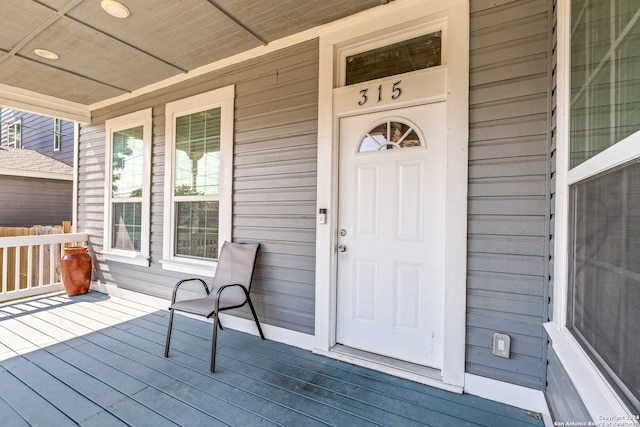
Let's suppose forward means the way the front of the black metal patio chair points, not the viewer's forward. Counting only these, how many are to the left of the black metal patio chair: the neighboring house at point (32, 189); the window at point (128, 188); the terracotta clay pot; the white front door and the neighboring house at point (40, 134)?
1

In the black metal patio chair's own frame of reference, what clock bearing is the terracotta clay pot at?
The terracotta clay pot is roughly at 3 o'clock from the black metal patio chair.

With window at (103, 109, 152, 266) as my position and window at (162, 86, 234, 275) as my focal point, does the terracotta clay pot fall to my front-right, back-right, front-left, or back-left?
back-right

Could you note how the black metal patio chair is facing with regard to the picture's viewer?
facing the viewer and to the left of the viewer

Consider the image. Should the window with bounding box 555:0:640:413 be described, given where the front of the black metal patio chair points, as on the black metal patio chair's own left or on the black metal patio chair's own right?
on the black metal patio chair's own left

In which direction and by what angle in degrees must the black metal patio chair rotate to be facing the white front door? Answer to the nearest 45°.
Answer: approximately 90° to its left

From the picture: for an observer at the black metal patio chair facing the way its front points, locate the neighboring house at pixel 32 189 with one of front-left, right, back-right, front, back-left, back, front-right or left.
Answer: right

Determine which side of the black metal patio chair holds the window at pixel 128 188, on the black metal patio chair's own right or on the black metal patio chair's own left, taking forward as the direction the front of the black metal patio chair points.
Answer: on the black metal patio chair's own right
